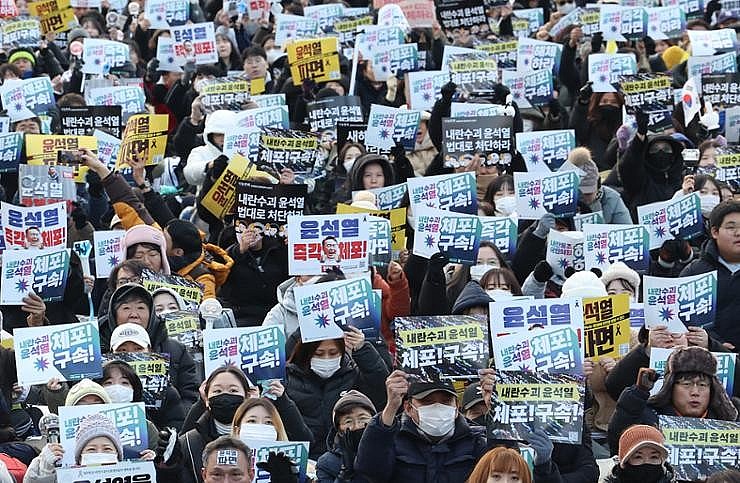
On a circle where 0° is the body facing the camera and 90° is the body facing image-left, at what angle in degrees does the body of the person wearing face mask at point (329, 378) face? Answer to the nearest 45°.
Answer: approximately 0°
